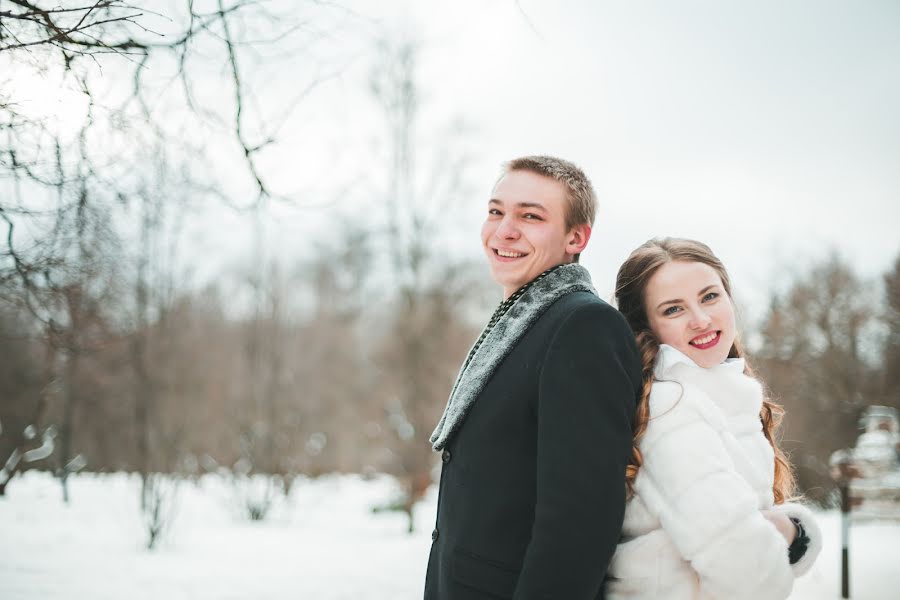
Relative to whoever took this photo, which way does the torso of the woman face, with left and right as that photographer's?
facing to the right of the viewer

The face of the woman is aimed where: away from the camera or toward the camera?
toward the camera

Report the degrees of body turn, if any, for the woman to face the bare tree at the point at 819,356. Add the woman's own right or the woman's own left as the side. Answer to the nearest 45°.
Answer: approximately 90° to the woman's own left

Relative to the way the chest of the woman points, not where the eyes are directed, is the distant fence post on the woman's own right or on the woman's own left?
on the woman's own left

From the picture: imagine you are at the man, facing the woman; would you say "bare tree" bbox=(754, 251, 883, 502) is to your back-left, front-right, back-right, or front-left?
front-left
